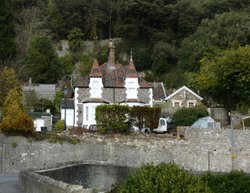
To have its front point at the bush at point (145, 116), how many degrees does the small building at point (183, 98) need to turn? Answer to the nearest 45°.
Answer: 0° — it already faces it

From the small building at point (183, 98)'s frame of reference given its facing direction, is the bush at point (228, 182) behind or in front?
in front

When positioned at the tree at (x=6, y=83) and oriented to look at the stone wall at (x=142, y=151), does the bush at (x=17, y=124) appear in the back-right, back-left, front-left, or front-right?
front-right

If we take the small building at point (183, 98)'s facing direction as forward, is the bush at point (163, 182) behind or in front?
in front

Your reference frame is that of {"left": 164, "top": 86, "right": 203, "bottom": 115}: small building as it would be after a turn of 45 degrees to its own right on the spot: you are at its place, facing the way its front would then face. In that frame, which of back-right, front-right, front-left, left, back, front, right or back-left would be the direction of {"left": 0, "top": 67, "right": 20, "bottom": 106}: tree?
front-right

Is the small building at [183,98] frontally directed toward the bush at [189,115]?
yes

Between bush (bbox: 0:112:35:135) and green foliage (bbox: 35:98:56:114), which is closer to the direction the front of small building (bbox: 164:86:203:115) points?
the bush

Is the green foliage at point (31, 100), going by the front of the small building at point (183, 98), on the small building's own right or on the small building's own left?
on the small building's own right

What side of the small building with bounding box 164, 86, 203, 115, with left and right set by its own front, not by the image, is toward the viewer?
front

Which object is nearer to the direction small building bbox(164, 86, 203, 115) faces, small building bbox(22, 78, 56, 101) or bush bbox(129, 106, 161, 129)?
the bush

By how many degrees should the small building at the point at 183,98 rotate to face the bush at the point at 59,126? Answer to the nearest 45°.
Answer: approximately 45° to its right

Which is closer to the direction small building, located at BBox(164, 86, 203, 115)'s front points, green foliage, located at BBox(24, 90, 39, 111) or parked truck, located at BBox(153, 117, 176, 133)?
the parked truck

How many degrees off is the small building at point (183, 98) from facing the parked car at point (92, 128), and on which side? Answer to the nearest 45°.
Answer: approximately 45° to its right

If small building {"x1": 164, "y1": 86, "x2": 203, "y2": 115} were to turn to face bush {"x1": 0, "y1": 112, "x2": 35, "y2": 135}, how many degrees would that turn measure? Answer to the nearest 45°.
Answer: approximately 45° to its right

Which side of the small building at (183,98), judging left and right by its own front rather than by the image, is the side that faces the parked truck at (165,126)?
front

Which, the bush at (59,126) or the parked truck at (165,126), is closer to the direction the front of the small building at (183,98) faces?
the parked truck

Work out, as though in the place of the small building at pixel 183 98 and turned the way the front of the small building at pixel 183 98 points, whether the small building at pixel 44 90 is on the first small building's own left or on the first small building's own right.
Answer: on the first small building's own right

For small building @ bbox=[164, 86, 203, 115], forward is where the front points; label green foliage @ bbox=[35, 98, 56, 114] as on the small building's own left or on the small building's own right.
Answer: on the small building's own right
